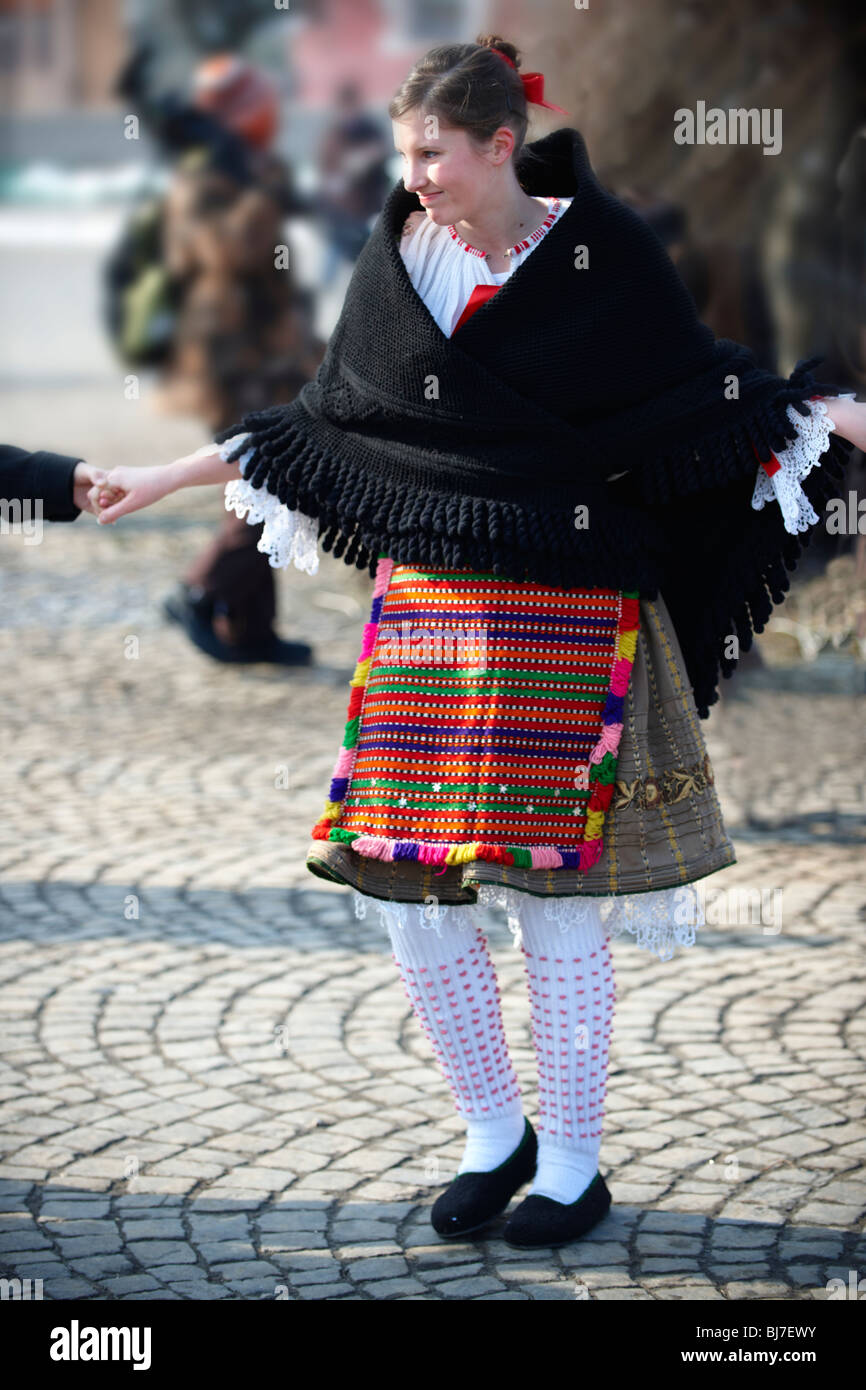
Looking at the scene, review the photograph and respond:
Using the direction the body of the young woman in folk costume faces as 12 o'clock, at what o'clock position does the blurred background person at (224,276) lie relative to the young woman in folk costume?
The blurred background person is roughly at 4 o'clock from the young woman in folk costume.

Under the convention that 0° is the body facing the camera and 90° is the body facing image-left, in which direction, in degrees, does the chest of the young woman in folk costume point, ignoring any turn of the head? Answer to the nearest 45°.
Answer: approximately 45°

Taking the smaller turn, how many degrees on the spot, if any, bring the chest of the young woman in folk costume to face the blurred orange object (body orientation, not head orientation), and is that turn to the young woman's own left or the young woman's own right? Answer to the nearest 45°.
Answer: approximately 135° to the young woman's own right

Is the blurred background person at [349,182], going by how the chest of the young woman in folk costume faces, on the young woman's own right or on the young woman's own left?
on the young woman's own right
